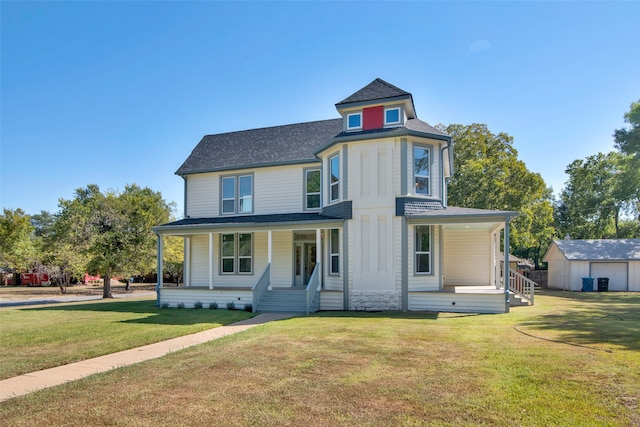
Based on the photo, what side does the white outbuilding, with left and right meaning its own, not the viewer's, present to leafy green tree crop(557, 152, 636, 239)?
back

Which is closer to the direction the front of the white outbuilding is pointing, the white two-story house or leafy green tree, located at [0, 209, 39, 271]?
the white two-story house

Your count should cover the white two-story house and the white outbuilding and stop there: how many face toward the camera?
2

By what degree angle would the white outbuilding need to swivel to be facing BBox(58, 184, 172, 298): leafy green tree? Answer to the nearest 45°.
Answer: approximately 45° to its right

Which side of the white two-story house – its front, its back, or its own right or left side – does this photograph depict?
front

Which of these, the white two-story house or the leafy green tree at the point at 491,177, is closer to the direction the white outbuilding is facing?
the white two-story house

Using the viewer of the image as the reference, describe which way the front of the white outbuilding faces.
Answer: facing the viewer

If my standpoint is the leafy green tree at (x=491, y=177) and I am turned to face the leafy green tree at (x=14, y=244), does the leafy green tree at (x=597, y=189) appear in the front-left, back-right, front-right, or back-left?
back-right

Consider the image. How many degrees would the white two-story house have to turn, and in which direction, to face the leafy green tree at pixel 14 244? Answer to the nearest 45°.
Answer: approximately 135° to its right
